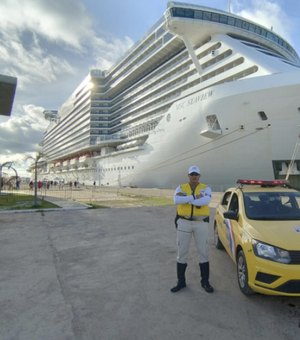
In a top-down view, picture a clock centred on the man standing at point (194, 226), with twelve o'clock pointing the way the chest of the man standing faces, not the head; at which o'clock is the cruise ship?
The cruise ship is roughly at 6 o'clock from the man standing.

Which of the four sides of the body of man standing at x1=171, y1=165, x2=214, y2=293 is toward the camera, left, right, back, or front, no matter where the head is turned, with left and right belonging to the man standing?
front

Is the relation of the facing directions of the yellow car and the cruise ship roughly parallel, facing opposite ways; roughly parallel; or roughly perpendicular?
roughly parallel

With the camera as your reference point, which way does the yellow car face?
facing the viewer and to the right of the viewer

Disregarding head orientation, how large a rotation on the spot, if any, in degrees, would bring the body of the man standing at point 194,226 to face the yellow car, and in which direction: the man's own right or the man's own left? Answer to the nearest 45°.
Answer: approximately 90° to the man's own left

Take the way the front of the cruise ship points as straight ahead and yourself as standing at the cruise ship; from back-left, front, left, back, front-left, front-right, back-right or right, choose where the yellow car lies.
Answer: front-right

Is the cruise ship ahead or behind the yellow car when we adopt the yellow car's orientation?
behind
